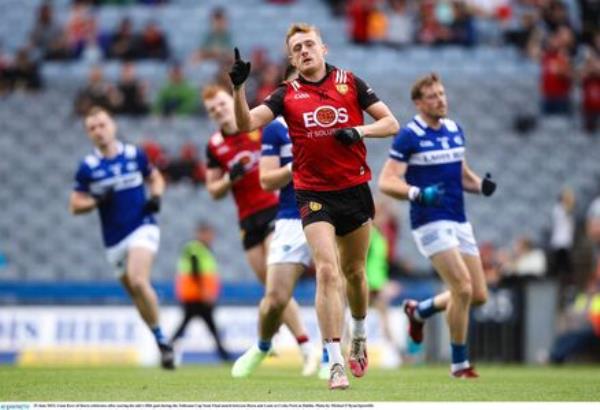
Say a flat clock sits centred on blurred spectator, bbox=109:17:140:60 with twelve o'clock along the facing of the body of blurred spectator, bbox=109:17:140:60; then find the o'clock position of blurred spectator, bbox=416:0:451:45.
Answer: blurred spectator, bbox=416:0:451:45 is roughly at 9 o'clock from blurred spectator, bbox=109:17:140:60.

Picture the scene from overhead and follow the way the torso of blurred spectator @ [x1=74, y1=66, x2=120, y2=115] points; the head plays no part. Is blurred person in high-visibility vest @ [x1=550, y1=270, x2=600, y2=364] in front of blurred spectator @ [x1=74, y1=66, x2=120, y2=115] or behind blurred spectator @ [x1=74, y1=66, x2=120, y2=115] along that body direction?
in front

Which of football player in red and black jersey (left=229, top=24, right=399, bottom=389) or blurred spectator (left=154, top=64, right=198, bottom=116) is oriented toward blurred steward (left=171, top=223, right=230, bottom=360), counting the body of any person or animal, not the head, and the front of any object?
blurred spectator (left=154, top=64, right=198, bottom=116)

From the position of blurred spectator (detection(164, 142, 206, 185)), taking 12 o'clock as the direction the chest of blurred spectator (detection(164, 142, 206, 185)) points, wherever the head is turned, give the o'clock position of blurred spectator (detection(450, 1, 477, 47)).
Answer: blurred spectator (detection(450, 1, 477, 47)) is roughly at 8 o'clock from blurred spectator (detection(164, 142, 206, 185)).

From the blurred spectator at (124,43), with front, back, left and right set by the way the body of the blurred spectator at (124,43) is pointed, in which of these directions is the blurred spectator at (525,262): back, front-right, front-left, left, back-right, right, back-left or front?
front-left

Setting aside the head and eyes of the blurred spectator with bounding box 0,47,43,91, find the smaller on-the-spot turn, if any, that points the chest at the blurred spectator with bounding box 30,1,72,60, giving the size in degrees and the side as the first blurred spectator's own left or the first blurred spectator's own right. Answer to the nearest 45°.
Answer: approximately 135° to the first blurred spectator's own left
